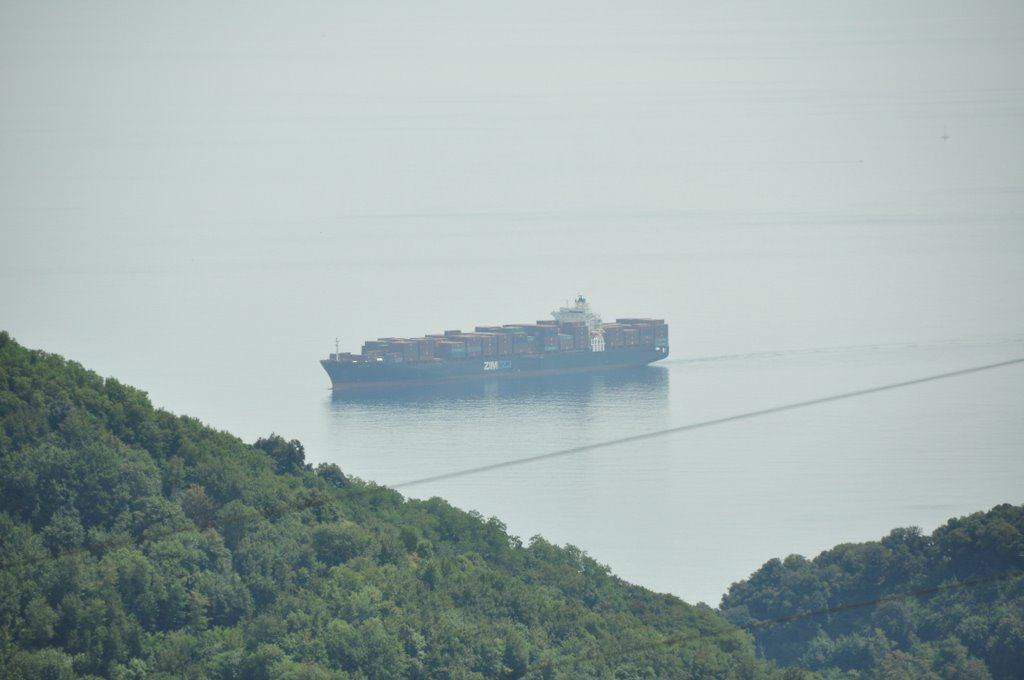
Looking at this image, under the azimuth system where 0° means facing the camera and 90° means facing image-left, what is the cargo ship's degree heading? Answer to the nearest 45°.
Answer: approximately 45°
